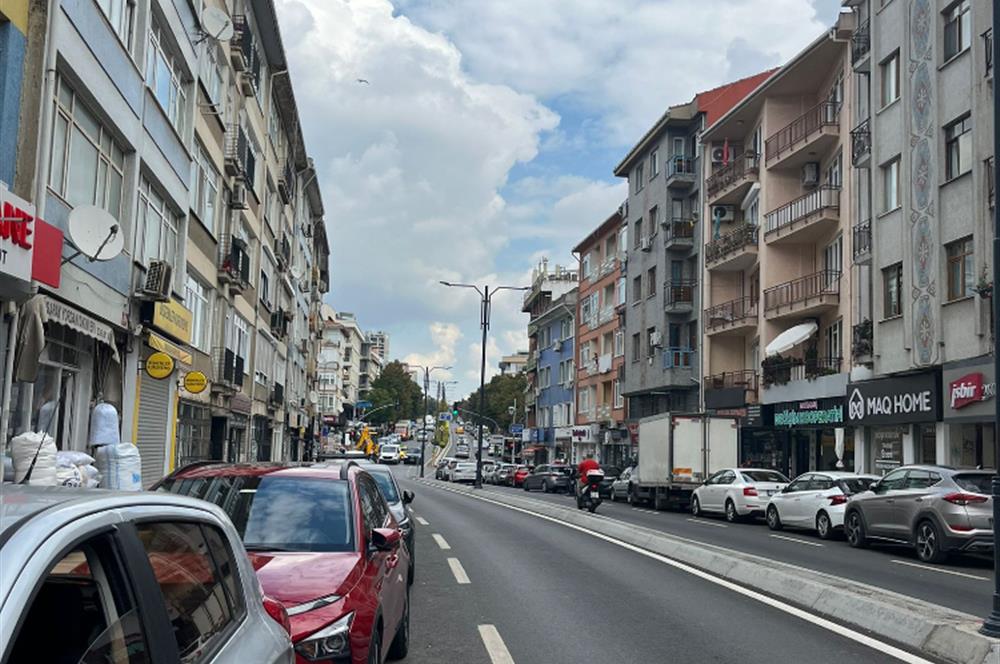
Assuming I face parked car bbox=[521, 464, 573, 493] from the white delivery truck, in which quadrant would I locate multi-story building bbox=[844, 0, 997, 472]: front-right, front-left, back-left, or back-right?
back-right

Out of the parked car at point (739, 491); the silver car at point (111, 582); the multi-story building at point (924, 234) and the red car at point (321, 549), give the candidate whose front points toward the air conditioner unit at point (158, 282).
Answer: the multi-story building

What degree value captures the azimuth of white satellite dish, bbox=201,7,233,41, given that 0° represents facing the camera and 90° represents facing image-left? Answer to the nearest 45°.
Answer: approximately 315°

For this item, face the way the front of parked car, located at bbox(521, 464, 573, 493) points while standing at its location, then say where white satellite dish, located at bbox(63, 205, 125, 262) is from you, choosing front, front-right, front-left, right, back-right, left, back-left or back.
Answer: back-left

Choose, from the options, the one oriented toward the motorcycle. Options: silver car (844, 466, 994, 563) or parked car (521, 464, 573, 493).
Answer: the silver car

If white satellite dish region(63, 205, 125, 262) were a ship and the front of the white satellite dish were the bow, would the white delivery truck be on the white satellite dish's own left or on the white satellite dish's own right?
on the white satellite dish's own left

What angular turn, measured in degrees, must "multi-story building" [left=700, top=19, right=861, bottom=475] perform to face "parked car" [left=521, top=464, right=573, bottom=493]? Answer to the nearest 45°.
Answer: approximately 90° to its right

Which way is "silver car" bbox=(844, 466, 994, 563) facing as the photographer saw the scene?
facing away from the viewer and to the left of the viewer

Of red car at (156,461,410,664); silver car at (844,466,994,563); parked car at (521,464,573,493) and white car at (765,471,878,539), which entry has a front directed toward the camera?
the red car

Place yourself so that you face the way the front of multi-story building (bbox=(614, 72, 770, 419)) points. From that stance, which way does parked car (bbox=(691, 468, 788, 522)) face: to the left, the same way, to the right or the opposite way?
to the right

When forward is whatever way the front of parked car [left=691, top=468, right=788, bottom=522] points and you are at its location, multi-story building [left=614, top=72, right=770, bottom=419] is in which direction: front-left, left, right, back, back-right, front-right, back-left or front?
front-right

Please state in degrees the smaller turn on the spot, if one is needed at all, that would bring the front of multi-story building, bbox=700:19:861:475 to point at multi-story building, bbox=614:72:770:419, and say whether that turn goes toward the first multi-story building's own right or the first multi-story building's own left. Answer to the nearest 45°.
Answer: approximately 90° to the first multi-story building's own right
